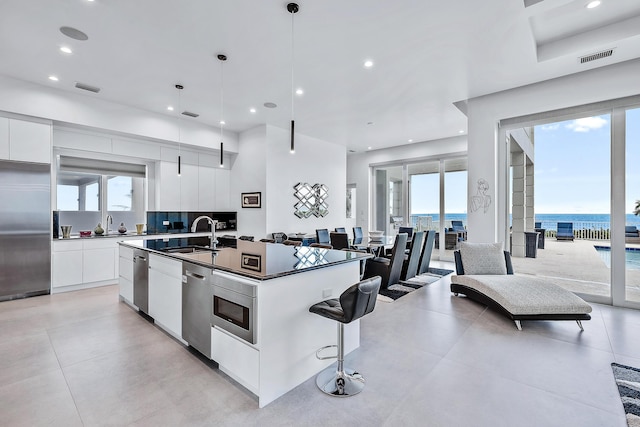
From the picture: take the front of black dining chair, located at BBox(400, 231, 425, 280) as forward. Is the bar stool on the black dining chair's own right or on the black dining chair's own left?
on the black dining chair's own left

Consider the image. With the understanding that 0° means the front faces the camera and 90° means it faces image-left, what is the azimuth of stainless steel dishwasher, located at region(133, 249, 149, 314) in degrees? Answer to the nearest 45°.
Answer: approximately 90°

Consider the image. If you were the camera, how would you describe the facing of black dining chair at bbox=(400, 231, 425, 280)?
facing away from the viewer and to the left of the viewer

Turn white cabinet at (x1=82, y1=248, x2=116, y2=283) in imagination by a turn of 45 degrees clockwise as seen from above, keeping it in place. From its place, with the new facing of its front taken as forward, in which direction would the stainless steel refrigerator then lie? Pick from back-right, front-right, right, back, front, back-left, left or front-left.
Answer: front-right

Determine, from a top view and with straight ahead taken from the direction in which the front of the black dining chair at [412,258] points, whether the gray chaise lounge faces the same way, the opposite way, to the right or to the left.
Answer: the opposite way

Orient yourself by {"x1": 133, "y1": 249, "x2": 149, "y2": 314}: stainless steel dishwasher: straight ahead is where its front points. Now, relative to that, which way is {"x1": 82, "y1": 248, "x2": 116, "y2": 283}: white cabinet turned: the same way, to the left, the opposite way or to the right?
to the left

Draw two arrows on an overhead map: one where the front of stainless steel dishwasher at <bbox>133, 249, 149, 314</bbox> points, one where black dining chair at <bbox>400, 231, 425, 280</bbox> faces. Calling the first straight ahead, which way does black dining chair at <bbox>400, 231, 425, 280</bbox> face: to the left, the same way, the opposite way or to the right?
to the right

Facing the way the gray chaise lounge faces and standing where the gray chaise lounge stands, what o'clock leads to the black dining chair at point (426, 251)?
The black dining chair is roughly at 6 o'clock from the gray chaise lounge.

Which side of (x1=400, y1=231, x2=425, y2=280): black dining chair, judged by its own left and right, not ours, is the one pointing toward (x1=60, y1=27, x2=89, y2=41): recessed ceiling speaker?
left

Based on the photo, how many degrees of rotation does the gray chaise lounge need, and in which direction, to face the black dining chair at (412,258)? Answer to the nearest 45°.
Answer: approximately 180°

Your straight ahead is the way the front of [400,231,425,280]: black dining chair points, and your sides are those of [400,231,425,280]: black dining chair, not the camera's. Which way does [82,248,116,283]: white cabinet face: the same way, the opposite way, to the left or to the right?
the opposite way

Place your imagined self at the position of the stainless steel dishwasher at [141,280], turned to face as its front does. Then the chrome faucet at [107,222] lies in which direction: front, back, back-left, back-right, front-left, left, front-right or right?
right

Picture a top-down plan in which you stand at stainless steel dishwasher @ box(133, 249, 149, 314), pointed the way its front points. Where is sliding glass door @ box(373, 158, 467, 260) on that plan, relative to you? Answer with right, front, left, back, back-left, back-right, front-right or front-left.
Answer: back

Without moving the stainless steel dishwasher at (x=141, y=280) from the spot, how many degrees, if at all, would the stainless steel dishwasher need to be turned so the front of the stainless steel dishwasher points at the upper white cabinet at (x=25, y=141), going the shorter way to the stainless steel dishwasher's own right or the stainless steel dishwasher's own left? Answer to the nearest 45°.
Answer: approximately 45° to the stainless steel dishwasher's own right
